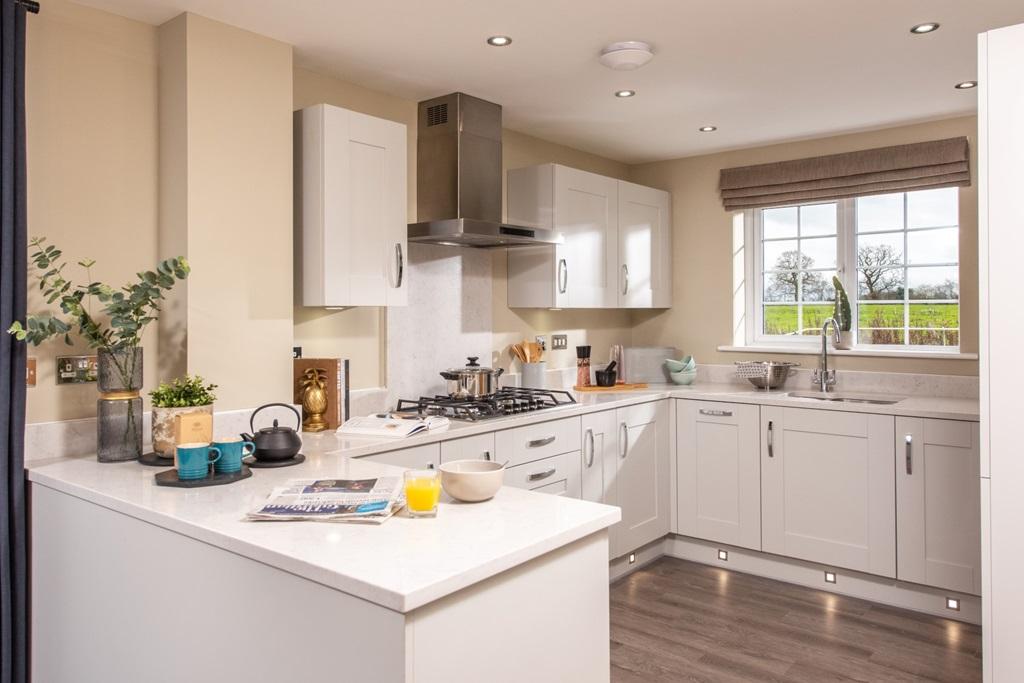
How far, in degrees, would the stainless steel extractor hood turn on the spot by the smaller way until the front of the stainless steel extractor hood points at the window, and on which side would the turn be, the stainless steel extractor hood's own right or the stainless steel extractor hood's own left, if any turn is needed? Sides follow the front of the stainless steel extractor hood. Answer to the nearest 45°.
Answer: approximately 45° to the stainless steel extractor hood's own left

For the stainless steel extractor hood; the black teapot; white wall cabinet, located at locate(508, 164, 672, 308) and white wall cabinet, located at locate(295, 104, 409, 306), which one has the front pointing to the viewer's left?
the black teapot

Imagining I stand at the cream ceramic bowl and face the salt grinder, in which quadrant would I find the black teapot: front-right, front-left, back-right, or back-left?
front-left

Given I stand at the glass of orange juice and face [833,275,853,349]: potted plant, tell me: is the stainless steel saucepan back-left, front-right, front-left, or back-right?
front-left

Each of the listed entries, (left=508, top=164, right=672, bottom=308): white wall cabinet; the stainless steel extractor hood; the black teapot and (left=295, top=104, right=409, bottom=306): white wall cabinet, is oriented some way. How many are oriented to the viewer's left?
1

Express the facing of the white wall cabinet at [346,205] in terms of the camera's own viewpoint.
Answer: facing the viewer and to the right of the viewer

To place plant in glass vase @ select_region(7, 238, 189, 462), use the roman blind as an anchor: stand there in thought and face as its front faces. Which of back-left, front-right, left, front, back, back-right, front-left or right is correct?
front

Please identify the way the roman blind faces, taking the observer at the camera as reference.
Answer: facing the viewer and to the left of the viewer

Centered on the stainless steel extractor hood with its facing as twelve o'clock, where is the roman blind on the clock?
The roman blind is roughly at 10 o'clock from the stainless steel extractor hood.

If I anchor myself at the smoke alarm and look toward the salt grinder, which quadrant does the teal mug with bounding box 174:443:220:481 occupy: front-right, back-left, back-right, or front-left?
back-left

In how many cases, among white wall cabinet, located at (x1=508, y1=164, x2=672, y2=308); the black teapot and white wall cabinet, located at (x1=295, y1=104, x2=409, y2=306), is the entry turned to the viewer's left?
1

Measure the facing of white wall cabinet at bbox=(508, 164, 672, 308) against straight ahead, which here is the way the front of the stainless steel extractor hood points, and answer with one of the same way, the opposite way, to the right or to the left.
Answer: the same way

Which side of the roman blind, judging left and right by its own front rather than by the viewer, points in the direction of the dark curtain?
front

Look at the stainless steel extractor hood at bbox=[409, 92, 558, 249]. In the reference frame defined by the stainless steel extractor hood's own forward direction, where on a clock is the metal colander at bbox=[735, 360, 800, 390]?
The metal colander is roughly at 10 o'clock from the stainless steel extractor hood.

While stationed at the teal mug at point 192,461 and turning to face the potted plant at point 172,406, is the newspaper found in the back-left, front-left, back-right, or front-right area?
back-right

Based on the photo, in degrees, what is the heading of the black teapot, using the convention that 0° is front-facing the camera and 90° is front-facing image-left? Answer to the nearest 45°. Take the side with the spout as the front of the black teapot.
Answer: approximately 90°
